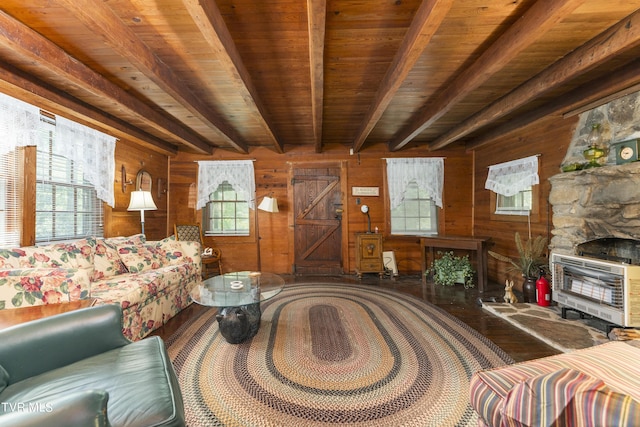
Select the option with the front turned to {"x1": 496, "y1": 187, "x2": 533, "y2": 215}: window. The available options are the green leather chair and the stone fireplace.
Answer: the green leather chair

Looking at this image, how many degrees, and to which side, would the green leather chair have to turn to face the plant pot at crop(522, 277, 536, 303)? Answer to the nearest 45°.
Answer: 0° — it already faces it

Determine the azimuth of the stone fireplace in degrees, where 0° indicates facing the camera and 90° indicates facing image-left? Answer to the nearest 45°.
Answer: approximately 45°

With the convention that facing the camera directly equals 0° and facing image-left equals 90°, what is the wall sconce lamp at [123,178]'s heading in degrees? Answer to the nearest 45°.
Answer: approximately 315°

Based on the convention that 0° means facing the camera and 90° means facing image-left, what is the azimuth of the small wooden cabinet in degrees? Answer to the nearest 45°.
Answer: approximately 0°

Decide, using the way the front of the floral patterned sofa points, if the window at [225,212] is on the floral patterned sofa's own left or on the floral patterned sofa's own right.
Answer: on the floral patterned sofa's own left

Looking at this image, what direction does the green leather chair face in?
to the viewer's right

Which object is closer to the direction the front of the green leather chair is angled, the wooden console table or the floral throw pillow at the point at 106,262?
the wooden console table

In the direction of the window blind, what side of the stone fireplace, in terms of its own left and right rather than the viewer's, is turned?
front
